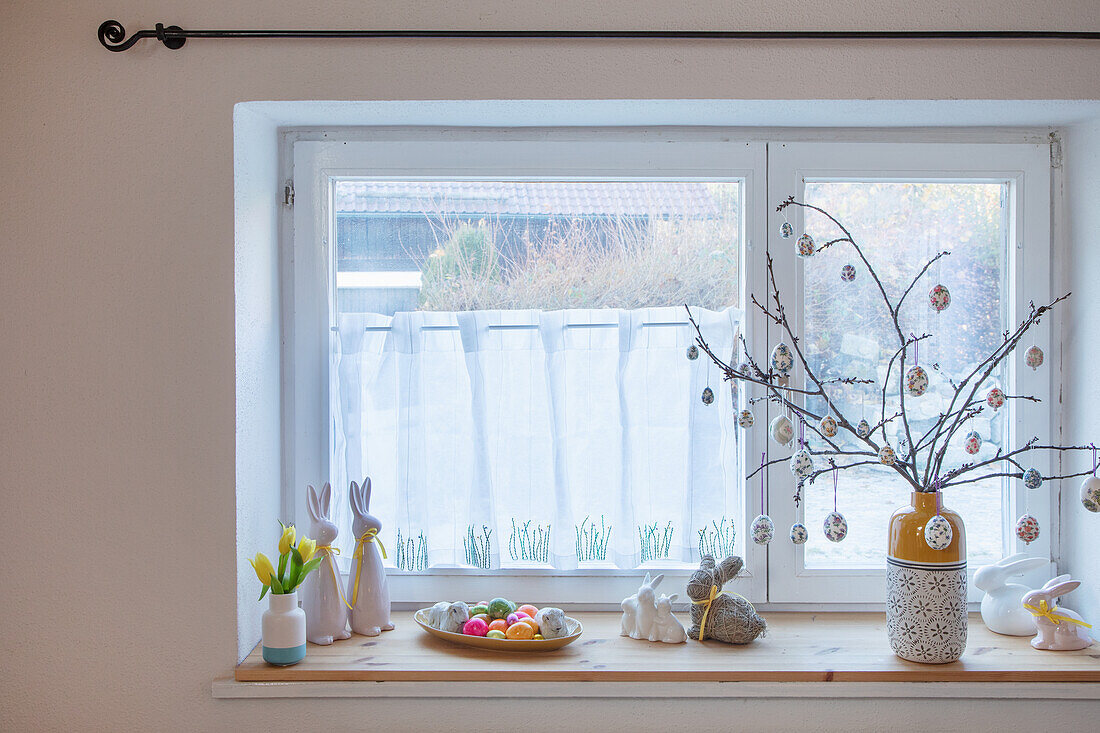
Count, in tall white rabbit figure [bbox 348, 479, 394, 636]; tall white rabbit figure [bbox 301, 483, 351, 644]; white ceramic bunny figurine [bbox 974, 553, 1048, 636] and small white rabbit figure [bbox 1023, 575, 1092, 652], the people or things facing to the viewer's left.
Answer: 2

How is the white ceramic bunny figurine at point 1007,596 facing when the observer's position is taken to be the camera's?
facing to the left of the viewer

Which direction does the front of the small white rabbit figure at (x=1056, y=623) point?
to the viewer's left

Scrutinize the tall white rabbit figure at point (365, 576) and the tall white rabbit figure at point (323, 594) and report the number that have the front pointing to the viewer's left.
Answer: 0
